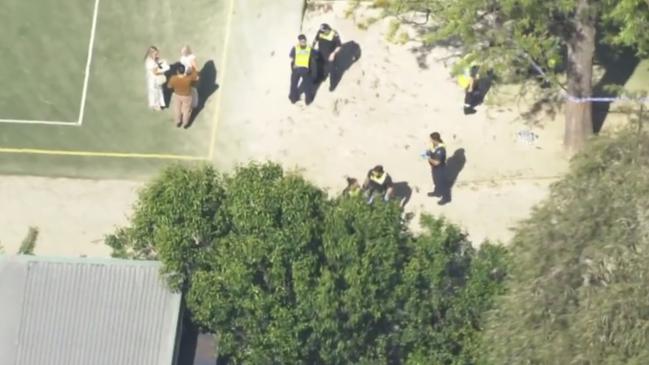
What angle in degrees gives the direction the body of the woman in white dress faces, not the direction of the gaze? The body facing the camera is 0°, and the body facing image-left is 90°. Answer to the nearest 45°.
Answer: approximately 270°

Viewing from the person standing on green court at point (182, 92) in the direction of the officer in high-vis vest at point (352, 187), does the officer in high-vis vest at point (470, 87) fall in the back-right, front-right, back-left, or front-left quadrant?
front-left

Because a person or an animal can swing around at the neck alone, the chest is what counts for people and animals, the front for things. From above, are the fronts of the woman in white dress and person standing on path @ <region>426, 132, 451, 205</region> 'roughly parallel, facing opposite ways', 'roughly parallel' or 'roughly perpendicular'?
roughly parallel, facing opposite ways

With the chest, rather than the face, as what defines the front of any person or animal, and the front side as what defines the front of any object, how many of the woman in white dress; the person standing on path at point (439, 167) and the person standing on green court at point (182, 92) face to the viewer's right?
1

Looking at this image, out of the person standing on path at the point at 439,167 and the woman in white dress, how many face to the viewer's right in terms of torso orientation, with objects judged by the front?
1

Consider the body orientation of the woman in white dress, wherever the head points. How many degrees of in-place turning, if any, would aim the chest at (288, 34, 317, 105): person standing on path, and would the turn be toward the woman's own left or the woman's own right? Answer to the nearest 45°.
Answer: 0° — they already face them

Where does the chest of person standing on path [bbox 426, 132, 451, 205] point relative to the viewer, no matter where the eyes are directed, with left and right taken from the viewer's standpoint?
facing to the left of the viewer
